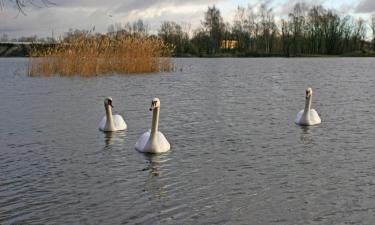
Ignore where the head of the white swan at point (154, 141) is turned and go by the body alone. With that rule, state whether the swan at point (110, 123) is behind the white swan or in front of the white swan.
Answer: behind

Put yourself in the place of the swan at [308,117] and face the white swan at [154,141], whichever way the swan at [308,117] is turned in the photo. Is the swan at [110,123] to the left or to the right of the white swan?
right

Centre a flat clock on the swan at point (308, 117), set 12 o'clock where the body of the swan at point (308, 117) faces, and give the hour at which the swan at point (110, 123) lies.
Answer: the swan at point (110, 123) is roughly at 2 o'clock from the swan at point (308, 117).

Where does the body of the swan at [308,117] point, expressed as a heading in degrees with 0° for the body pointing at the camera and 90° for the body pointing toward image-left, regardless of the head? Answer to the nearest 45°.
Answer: approximately 0°

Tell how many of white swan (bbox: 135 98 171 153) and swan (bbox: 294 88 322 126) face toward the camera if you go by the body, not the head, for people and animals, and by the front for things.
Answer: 2

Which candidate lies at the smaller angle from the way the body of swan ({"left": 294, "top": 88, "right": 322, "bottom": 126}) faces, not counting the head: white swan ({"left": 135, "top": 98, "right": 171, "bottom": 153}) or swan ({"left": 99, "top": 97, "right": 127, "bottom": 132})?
the white swan

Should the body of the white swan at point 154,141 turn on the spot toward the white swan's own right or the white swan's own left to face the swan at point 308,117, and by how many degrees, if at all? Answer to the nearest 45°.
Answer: approximately 135° to the white swan's own left

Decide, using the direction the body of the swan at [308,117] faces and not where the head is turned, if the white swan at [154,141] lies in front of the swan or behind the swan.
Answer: in front
